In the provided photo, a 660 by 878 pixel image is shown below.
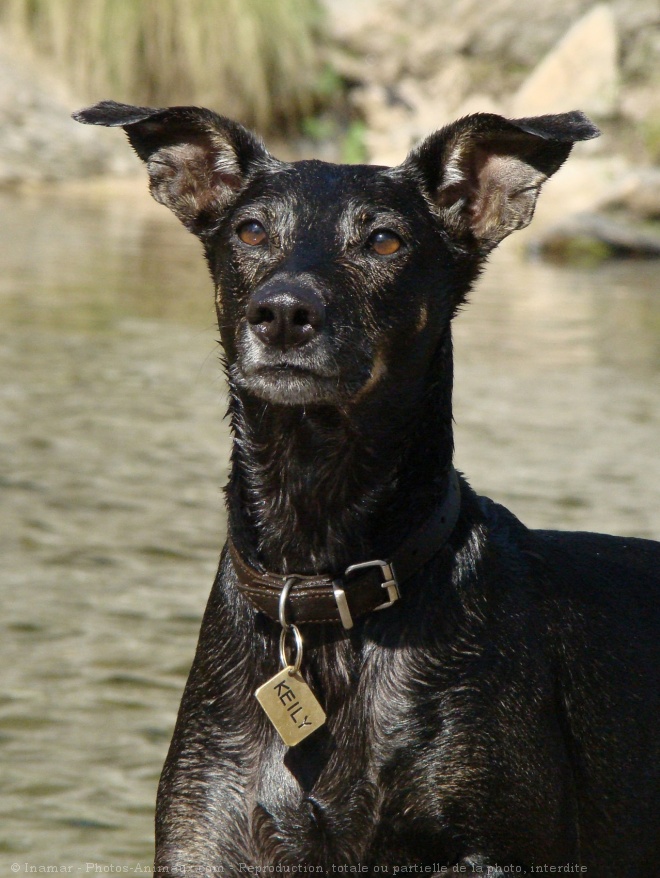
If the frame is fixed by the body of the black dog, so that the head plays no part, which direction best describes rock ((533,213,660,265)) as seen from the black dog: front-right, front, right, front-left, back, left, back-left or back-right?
back-right

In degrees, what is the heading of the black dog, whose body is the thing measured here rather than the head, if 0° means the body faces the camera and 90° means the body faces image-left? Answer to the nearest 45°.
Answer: approximately 45°

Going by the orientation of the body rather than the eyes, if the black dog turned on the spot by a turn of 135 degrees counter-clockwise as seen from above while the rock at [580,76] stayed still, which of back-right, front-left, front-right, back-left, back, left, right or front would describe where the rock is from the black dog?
left

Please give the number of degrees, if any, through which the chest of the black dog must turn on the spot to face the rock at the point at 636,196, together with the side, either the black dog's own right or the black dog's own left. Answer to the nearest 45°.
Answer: approximately 135° to the black dog's own right
